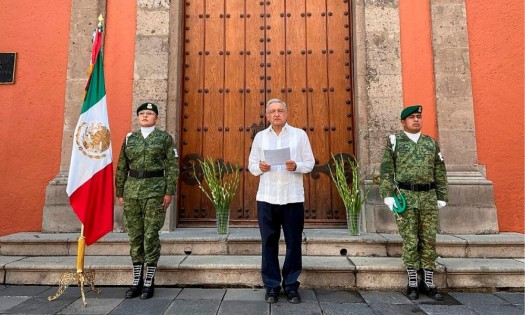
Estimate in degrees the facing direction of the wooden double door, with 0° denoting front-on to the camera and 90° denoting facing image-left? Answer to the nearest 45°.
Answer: approximately 0°

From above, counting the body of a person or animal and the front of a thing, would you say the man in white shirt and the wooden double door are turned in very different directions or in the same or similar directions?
same or similar directions

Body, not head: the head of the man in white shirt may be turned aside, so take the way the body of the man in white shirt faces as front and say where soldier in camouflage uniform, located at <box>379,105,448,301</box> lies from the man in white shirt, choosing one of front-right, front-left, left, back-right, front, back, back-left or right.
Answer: left

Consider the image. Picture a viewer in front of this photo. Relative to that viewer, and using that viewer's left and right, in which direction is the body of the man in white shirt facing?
facing the viewer

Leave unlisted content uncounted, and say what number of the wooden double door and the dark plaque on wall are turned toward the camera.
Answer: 2

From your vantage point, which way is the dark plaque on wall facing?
toward the camera

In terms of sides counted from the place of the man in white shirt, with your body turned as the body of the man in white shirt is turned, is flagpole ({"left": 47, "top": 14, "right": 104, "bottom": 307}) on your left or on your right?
on your right

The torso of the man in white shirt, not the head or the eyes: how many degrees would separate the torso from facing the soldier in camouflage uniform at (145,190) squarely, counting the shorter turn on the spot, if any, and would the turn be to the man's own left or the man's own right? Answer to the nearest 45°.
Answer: approximately 90° to the man's own right

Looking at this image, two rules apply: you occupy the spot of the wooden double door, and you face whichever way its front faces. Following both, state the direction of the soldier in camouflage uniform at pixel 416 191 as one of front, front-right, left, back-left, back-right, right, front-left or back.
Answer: front-left

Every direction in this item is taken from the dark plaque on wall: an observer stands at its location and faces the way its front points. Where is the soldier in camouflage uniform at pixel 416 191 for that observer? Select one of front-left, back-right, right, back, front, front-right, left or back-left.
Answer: front-left

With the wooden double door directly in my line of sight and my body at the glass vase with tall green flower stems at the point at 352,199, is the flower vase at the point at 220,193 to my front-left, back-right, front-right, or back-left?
front-left

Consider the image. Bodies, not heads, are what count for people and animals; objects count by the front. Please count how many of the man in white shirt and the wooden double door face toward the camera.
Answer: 2

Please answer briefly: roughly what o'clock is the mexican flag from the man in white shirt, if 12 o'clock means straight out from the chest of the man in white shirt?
The mexican flag is roughly at 3 o'clock from the man in white shirt.

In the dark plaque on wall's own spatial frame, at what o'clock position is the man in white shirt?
The man in white shirt is roughly at 11 o'clock from the dark plaque on wall.

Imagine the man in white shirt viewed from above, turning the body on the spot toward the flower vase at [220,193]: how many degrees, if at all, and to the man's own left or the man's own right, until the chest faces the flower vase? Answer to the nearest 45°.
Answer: approximately 135° to the man's own right
